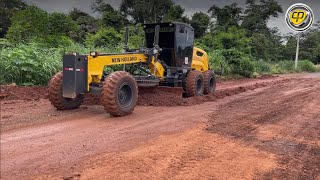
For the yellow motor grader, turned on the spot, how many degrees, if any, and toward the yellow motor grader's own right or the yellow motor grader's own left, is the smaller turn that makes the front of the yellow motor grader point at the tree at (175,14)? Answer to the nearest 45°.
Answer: approximately 135° to the yellow motor grader's own right

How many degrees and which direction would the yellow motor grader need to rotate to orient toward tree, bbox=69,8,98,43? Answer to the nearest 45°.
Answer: approximately 135° to its right

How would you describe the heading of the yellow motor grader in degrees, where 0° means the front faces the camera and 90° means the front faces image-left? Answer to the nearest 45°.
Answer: approximately 45°

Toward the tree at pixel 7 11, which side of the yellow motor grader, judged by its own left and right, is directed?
right

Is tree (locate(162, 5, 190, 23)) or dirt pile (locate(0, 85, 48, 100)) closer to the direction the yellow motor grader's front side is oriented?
the dirt pile

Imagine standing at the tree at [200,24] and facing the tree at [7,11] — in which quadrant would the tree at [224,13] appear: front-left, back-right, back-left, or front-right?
back-right

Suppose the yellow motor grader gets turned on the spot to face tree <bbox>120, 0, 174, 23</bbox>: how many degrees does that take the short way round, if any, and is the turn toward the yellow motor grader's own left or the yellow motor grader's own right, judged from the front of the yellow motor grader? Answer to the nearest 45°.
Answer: approximately 135° to the yellow motor grader's own right

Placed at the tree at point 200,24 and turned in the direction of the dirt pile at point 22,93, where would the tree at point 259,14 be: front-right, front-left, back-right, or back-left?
back-left

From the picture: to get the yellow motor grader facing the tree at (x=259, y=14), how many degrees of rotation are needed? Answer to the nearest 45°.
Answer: approximately 180°

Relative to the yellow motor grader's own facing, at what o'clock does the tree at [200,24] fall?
The tree is roughly at 5 o'clock from the yellow motor grader.
